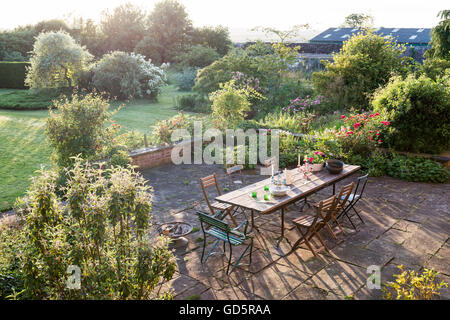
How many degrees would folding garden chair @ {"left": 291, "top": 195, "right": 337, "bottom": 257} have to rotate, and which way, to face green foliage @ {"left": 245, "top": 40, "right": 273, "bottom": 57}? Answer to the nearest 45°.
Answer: approximately 45° to its right

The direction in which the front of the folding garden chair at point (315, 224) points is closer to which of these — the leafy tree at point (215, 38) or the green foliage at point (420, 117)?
the leafy tree

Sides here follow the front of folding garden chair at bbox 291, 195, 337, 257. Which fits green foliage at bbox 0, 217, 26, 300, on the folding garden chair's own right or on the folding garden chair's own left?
on the folding garden chair's own left

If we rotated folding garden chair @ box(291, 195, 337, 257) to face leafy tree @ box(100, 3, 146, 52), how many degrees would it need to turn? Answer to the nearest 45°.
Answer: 0° — it already faces it

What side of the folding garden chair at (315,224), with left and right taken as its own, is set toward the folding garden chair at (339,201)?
right

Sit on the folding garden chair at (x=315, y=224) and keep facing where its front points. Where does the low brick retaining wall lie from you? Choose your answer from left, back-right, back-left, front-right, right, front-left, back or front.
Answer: front

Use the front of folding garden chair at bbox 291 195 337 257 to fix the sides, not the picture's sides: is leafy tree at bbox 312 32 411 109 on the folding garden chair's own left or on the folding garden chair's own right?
on the folding garden chair's own right

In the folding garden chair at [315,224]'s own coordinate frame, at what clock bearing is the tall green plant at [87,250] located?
The tall green plant is roughly at 9 o'clock from the folding garden chair.

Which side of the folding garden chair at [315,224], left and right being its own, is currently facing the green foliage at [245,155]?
front

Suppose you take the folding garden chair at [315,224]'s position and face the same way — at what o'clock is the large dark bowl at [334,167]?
The large dark bowl is roughly at 2 o'clock from the folding garden chair.

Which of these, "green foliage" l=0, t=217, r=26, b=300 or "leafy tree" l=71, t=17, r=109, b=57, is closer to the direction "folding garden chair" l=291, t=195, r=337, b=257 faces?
the leafy tree

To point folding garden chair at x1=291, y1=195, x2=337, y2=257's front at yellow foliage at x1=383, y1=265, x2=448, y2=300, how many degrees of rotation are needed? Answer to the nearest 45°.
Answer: approximately 180°

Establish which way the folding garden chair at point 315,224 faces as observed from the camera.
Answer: facing away from the viewer and to the left of the viewer

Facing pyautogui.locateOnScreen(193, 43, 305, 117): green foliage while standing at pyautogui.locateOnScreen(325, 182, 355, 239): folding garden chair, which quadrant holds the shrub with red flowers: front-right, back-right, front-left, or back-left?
front-right

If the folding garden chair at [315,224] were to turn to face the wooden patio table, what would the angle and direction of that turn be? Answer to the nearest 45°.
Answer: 0° — it already faces it

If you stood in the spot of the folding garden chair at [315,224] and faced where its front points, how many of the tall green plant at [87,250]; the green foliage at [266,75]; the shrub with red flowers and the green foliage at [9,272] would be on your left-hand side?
2

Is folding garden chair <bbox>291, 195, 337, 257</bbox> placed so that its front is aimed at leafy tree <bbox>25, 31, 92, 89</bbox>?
yes
